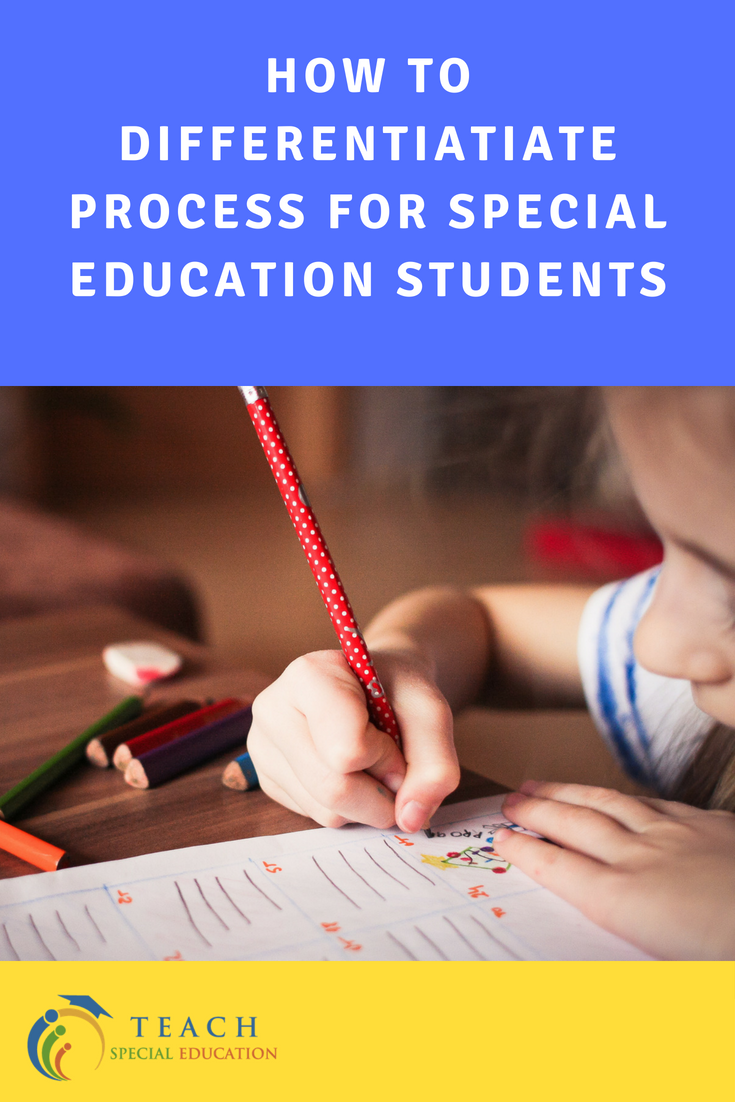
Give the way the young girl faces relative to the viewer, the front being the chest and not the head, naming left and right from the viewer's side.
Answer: facing the viewer and to the left of the viewer
